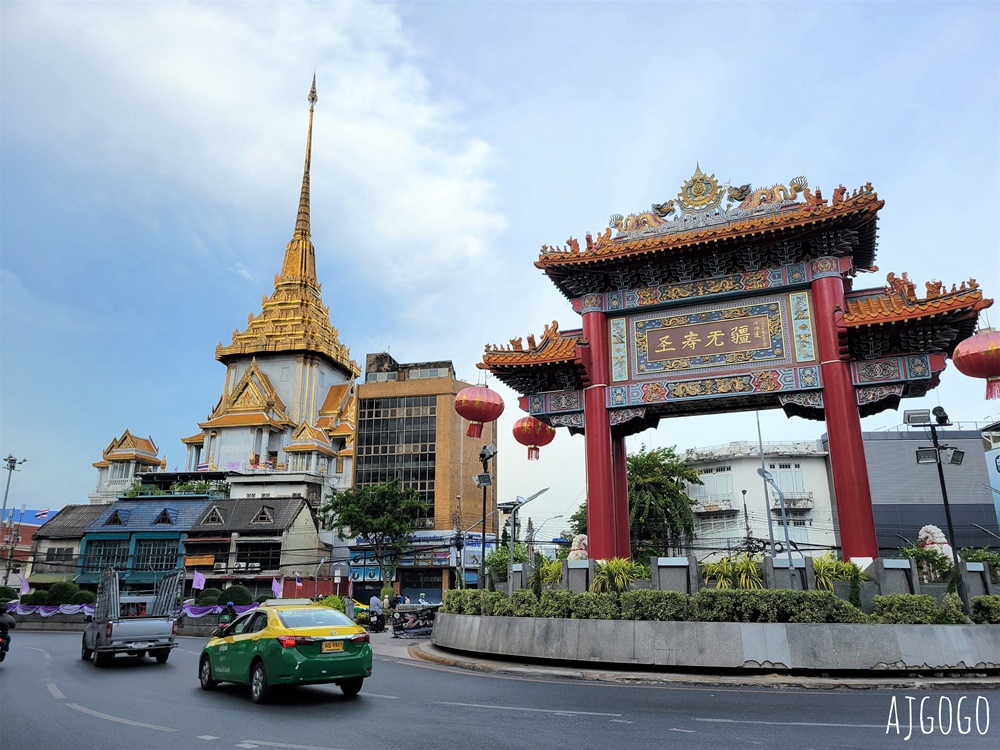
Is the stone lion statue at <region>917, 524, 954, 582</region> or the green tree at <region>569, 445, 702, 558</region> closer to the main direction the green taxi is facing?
the green tree

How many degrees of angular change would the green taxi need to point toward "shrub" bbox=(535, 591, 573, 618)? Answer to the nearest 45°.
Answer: approximately 90° to its right

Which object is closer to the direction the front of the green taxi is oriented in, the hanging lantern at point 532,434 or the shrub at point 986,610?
the hanging lantern

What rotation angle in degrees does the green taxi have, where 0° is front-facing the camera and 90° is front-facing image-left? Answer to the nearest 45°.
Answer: approximately 135°

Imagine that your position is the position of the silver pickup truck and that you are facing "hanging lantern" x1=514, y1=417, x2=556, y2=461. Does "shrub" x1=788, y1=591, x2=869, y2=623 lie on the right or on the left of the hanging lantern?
right

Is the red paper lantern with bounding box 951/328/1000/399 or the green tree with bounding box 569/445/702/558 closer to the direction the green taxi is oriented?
the green tree

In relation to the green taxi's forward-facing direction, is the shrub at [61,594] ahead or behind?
ahead

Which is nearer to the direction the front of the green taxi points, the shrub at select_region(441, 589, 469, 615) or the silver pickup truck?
the silver pickup truck

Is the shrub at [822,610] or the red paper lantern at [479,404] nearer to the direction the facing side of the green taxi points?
the red paper lantern

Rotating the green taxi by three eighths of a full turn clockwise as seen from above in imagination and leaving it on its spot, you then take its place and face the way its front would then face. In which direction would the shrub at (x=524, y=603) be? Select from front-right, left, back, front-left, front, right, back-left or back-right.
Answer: front-left

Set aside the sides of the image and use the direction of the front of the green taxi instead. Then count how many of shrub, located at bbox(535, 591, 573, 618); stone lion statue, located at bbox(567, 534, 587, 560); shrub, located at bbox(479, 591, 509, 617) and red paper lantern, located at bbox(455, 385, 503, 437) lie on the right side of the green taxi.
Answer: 4

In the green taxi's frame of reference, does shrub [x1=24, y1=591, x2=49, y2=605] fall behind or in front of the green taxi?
in front

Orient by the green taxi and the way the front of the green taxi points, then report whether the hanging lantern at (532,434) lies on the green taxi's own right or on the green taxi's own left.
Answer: on the green taxi's own right
